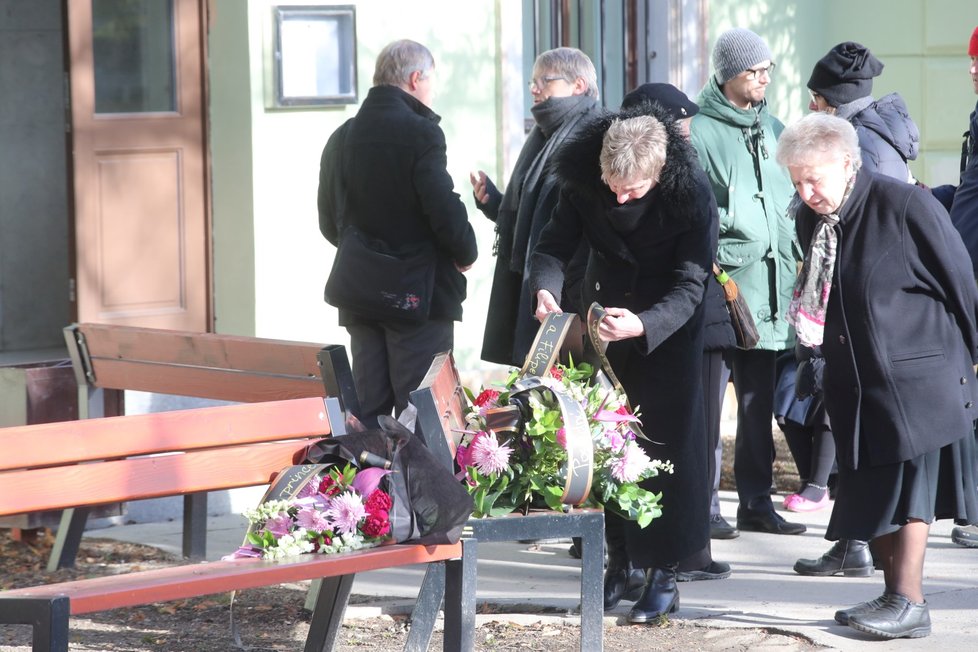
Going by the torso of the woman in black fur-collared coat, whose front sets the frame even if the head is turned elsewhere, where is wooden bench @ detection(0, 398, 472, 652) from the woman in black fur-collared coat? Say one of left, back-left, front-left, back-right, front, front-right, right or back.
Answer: front

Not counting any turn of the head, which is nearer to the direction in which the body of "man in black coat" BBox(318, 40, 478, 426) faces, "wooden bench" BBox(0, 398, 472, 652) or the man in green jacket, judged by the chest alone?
the man in green jacket

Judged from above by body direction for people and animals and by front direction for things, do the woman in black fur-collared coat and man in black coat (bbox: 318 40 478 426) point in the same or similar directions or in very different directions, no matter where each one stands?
very different directions

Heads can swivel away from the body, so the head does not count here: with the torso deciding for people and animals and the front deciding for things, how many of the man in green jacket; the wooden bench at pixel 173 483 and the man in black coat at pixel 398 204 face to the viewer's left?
0

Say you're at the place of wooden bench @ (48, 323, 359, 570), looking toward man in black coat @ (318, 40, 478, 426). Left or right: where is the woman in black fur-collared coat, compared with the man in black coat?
right

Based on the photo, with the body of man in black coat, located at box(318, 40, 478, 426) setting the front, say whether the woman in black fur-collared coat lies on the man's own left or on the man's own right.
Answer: on the man's own right

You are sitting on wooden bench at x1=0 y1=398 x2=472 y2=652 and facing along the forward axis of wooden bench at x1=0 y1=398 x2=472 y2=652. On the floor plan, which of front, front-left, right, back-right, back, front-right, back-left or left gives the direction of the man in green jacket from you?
left

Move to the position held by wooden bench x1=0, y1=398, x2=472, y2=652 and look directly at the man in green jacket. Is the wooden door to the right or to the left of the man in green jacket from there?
left

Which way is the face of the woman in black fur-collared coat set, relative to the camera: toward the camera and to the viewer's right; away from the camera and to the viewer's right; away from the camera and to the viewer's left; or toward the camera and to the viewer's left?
toward the camera and to the viewer's left

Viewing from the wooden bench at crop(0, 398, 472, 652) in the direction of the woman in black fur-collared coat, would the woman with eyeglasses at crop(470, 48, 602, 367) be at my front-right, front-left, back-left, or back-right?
front-left

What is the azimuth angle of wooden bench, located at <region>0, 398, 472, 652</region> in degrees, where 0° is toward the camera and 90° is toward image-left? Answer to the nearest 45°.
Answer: approximately 315°

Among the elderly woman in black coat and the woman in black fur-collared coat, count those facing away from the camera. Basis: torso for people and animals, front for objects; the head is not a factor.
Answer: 0

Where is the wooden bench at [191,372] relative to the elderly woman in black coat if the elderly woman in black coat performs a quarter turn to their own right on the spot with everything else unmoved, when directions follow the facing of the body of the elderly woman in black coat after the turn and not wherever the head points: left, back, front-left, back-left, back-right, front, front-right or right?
front-left

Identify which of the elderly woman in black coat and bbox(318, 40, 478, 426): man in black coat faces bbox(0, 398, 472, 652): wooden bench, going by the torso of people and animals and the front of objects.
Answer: the elderly woman in black coat

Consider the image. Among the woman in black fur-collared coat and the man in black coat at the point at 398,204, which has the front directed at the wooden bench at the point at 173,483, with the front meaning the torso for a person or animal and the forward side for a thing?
the woman in black fur-collared coat

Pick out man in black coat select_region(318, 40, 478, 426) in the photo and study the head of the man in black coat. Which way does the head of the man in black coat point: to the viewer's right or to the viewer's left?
to the viewer's right

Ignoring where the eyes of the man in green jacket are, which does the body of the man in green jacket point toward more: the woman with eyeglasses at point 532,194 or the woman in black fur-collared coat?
the woman in black fur-collared coat

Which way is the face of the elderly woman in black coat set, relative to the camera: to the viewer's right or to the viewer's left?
to the viewer's left
